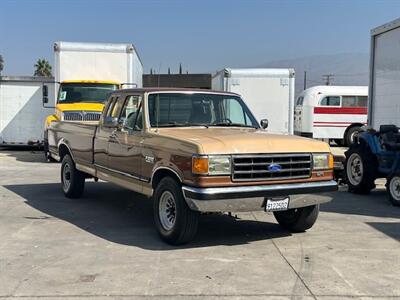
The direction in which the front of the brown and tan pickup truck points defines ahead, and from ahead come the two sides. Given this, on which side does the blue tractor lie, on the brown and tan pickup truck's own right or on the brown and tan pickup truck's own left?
on the brown and tan pickup truck's own left

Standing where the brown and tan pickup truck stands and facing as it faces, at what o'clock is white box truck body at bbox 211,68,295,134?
The white box truck body is roughly at 8 o'clock from the brown and tan pickup truck.

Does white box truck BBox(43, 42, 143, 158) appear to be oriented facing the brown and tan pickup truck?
yes

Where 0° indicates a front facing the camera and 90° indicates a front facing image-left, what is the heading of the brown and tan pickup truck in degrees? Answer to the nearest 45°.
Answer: approximately 315°

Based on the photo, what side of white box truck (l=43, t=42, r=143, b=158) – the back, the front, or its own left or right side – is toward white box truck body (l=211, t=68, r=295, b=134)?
left

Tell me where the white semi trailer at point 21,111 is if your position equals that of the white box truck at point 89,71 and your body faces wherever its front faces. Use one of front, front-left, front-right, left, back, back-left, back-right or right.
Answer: back-right

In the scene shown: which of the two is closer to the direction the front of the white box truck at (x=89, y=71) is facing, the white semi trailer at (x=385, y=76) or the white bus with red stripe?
the white semi trailer
